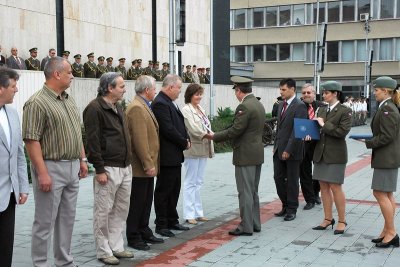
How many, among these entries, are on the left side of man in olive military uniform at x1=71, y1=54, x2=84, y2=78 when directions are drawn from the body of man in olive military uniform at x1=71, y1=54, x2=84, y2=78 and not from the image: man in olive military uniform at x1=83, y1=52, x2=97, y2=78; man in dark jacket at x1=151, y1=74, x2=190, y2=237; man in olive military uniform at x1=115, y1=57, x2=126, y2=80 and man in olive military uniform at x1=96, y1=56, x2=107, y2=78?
3

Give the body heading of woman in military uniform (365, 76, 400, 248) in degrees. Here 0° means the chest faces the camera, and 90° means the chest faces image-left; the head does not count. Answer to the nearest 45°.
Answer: approximately 90°

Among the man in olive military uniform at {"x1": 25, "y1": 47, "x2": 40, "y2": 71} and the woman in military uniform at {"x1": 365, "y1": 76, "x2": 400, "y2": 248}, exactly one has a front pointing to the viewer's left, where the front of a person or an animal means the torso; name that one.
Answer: the woman in military uniform

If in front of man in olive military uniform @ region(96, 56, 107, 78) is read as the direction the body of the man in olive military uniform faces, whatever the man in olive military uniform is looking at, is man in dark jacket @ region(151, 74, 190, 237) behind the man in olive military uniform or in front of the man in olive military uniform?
in front

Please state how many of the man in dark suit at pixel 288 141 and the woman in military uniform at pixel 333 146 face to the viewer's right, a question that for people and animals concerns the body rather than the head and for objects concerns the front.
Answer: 0

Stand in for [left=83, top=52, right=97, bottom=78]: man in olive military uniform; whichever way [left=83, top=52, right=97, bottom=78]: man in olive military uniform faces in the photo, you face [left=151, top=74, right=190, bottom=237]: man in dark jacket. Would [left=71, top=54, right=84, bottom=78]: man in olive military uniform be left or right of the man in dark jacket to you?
right

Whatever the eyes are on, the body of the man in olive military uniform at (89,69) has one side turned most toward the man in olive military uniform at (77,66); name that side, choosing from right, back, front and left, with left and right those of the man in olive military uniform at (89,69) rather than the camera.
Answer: right

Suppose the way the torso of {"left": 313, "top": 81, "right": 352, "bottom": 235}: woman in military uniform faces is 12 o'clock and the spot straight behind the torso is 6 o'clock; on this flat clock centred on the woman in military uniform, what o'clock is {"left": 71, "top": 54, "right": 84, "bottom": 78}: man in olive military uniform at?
The man in olive military uniform is roughly at 3 o'clock from the woman in military uniform.

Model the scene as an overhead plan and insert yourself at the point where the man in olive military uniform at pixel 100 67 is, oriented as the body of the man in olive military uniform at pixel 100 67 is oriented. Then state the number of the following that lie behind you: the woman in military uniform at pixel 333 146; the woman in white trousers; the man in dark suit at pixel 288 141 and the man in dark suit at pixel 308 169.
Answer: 0

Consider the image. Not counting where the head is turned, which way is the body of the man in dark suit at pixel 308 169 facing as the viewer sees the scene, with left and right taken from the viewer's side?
facing the viewer and to the left of the viewer

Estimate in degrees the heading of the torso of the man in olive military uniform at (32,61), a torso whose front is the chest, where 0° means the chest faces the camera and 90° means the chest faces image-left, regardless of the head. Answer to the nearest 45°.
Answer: approximately 315°

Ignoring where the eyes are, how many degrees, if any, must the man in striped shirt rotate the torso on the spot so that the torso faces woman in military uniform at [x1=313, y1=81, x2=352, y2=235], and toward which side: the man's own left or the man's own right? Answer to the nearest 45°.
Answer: approximately 45° to the man's own left

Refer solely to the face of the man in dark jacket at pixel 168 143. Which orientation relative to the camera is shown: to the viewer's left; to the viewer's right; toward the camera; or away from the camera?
to the viewer's right

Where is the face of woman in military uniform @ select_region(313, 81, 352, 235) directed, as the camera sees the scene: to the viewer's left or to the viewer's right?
to the viewer's left

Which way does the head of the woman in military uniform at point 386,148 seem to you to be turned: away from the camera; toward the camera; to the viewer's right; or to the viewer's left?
to the viewer's left

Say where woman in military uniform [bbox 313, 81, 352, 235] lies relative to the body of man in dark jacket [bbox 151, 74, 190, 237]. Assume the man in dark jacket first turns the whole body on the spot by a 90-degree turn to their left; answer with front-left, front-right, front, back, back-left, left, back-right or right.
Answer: right

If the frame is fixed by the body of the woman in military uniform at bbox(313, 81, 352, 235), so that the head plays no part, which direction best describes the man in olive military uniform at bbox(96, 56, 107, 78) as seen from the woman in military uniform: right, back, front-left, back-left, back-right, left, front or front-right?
right
